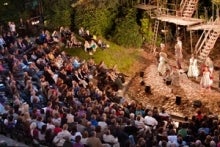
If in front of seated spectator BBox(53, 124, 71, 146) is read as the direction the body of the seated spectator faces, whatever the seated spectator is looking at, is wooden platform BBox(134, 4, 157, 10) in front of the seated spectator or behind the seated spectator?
in front

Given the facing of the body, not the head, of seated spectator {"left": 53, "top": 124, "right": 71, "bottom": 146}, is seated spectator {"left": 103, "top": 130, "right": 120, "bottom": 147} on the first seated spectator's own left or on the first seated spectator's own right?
on the first seated spectator's own right

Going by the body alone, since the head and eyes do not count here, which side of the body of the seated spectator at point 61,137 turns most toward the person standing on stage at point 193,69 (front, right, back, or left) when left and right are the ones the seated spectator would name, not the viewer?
front

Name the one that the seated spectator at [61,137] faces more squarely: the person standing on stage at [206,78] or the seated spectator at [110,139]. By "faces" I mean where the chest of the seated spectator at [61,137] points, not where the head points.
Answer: the person standing on stage

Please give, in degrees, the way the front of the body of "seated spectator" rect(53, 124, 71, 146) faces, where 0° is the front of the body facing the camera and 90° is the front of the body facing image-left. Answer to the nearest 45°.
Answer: approximately 225°

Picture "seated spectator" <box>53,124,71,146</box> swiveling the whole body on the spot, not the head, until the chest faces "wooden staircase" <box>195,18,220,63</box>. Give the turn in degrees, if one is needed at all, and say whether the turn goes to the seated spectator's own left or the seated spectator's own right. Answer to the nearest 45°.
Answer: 0° — they already face it

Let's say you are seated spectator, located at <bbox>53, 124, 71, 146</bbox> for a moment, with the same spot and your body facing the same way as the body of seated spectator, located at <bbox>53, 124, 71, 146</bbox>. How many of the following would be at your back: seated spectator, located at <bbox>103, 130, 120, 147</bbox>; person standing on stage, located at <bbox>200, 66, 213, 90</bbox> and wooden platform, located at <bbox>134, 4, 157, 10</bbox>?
0

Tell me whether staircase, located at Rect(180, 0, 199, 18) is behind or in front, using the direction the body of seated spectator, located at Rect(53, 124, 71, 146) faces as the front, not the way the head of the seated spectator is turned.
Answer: in front

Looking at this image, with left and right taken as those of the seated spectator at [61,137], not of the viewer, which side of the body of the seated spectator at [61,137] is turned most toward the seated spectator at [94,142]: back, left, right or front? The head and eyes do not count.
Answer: right

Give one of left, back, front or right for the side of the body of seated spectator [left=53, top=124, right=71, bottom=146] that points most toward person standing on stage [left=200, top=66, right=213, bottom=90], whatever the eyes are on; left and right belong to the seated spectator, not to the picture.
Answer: front

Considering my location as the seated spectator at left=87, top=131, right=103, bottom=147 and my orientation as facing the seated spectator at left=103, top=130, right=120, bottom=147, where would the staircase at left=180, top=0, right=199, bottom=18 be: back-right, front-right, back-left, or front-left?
front-left

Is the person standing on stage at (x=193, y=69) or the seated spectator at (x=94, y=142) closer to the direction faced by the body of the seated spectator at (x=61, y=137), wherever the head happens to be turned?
the person standing on stage
